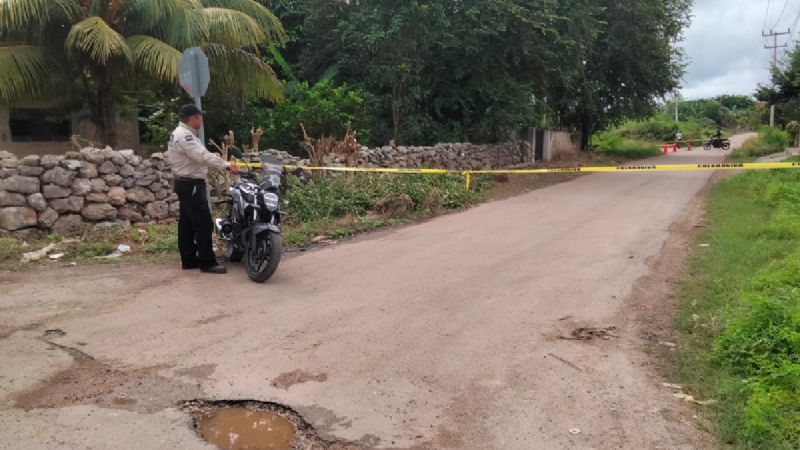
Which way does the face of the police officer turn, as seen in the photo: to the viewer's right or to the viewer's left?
to the viewer's right

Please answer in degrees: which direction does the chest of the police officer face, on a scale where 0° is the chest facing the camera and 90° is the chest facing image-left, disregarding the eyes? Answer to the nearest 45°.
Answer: approximately 270°

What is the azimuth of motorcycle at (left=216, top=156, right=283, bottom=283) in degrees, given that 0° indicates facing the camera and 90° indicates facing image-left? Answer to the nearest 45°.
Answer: approximately 315°

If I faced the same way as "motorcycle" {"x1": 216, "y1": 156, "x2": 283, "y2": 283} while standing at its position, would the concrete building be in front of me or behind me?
behind

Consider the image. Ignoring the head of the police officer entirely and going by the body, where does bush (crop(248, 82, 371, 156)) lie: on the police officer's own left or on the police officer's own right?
on the police officer's own left

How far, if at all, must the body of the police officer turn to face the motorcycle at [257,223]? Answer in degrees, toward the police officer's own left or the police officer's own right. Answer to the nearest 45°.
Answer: approximately 45° to the police officer's own right
